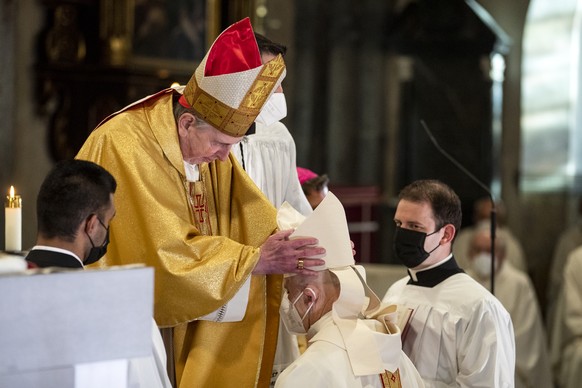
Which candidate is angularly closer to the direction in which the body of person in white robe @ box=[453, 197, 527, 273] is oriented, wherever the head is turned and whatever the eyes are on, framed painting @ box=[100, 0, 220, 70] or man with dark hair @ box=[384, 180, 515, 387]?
the man with dark hair

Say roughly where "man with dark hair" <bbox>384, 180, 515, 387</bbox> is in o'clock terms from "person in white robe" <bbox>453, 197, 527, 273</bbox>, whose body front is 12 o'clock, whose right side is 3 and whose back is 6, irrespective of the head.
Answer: The man with dark hair is roughly at 12 o'clock from the person in white robe.

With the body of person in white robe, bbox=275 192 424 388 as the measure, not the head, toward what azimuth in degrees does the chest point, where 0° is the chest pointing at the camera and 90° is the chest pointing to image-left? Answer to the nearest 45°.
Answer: approximately 135°

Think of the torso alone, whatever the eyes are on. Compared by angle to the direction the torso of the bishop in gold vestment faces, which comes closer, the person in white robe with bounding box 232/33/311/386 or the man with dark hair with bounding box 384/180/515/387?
the man with dark hair

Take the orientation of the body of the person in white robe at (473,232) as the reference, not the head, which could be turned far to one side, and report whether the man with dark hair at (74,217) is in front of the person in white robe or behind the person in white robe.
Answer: in front

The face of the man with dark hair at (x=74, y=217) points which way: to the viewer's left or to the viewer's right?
to the viewer's right

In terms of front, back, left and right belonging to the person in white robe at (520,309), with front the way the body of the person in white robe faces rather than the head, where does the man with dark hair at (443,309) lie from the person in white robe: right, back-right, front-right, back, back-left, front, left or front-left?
front-left

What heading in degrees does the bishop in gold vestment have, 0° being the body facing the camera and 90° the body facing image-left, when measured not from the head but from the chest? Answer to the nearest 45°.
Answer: approximately 315°

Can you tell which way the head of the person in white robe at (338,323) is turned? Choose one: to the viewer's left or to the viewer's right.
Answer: to the viewer's left

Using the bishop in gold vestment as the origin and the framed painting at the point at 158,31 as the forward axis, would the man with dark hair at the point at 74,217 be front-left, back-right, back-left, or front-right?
back-left

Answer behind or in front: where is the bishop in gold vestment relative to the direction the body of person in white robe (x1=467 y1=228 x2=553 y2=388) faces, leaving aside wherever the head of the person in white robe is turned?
in front

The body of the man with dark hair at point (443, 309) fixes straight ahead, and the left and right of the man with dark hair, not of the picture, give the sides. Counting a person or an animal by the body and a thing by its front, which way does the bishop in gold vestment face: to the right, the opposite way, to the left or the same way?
to the left
